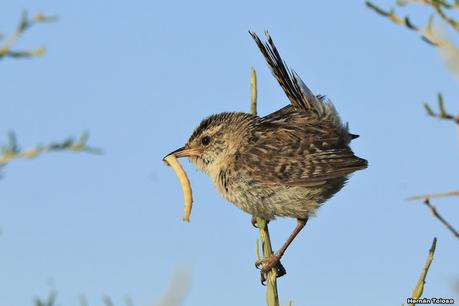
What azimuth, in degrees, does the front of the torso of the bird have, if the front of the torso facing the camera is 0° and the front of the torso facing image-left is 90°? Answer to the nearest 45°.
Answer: approximately 90°
